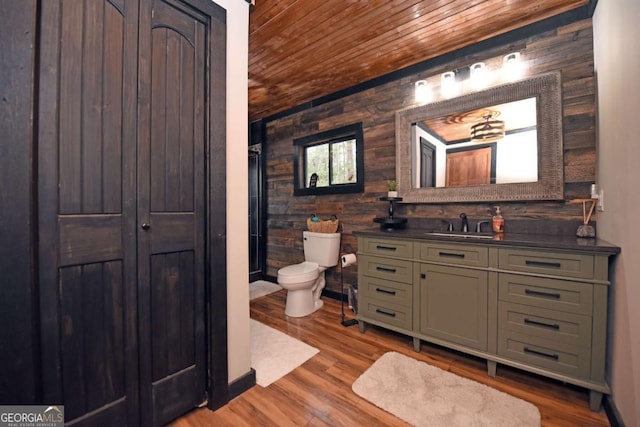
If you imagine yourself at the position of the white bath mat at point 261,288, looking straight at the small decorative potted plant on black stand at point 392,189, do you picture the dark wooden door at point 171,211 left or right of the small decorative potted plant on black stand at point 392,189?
right

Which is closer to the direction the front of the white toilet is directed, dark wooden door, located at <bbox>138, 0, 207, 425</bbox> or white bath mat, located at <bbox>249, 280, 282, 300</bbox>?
the dark wooden door

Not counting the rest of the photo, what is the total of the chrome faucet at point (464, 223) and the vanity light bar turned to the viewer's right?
0

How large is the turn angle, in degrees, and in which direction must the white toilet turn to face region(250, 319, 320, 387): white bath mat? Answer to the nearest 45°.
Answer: approximately 45° to its left

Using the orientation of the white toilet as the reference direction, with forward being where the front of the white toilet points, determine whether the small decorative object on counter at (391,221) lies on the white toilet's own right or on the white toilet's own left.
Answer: on the white toilet's own left

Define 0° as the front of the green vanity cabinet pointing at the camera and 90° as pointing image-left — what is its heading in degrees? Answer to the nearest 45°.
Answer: approximately 45°

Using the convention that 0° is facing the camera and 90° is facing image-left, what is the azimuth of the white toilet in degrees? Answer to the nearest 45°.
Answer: approximately 45°
